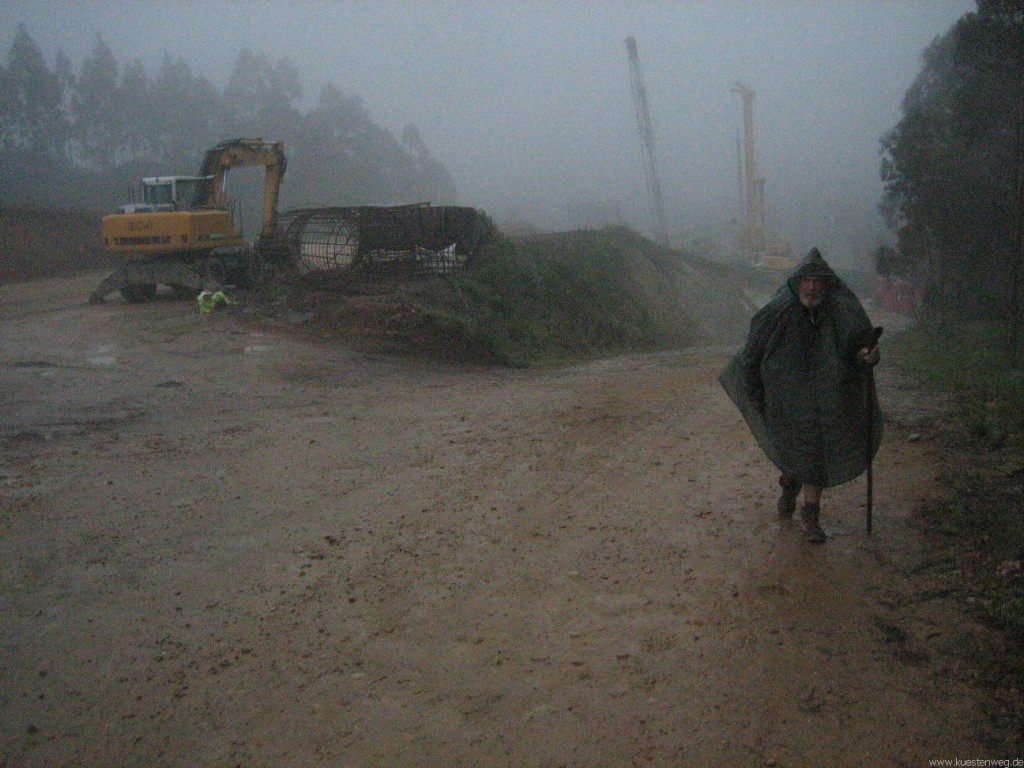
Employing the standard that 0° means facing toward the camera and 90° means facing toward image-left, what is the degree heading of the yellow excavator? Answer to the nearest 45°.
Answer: approximately 270°

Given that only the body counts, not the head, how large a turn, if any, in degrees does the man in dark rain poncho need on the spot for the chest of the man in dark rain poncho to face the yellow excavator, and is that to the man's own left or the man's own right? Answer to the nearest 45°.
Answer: approximately 135° to the man's own right

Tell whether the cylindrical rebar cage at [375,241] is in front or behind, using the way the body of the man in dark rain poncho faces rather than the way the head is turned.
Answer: behind

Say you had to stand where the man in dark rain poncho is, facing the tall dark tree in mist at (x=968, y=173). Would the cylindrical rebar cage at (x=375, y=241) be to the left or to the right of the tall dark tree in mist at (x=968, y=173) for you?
left

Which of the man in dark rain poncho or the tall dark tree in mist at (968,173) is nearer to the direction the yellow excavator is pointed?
the tall dark tree in mist

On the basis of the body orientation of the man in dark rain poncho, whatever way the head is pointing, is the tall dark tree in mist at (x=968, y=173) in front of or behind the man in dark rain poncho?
behind

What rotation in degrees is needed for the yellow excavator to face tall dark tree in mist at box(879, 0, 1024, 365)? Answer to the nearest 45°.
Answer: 0° — it already faces it

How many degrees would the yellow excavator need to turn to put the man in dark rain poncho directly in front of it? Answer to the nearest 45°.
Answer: approximately 90° to its right

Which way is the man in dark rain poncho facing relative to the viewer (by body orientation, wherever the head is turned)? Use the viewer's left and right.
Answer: facing the viewer

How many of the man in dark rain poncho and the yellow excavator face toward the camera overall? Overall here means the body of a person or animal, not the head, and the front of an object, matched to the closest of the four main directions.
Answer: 1
